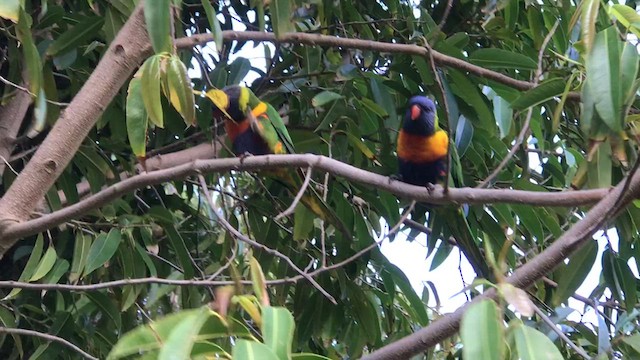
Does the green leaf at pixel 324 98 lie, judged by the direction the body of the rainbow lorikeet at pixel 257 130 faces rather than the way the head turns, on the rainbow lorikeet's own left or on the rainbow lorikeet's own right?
on the rainbow lorikeet's own left

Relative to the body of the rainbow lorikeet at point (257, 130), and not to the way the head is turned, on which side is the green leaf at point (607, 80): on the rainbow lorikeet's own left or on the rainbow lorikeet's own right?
on the rainbow lorikeet's own left

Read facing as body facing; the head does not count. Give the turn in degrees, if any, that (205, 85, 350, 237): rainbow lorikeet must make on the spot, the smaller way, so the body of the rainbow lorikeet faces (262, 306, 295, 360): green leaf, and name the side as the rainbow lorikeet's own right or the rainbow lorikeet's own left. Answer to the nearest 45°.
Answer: approximately 45° to the rainbow lorikeet's own left

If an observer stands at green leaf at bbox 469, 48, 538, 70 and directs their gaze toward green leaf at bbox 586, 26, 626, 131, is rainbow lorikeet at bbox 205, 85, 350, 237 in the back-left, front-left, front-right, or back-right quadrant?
back-right

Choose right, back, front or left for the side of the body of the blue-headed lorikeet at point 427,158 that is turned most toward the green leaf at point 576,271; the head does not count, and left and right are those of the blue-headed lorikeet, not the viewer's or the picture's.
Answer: left

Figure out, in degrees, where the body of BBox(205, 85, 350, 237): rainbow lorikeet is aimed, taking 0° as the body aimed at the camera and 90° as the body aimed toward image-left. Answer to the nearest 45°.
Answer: approximately 45°

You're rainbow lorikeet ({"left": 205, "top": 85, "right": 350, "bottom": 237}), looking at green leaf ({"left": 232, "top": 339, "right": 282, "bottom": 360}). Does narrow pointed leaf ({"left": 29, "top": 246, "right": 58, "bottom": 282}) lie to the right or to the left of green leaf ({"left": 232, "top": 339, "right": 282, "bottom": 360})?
right

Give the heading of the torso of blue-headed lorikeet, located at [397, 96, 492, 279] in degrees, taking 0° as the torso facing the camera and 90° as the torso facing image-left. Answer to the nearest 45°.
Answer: approximately 45°

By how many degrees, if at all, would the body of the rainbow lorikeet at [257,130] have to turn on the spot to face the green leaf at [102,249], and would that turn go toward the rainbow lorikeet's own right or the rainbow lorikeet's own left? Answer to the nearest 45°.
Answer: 0° — it already faces it
